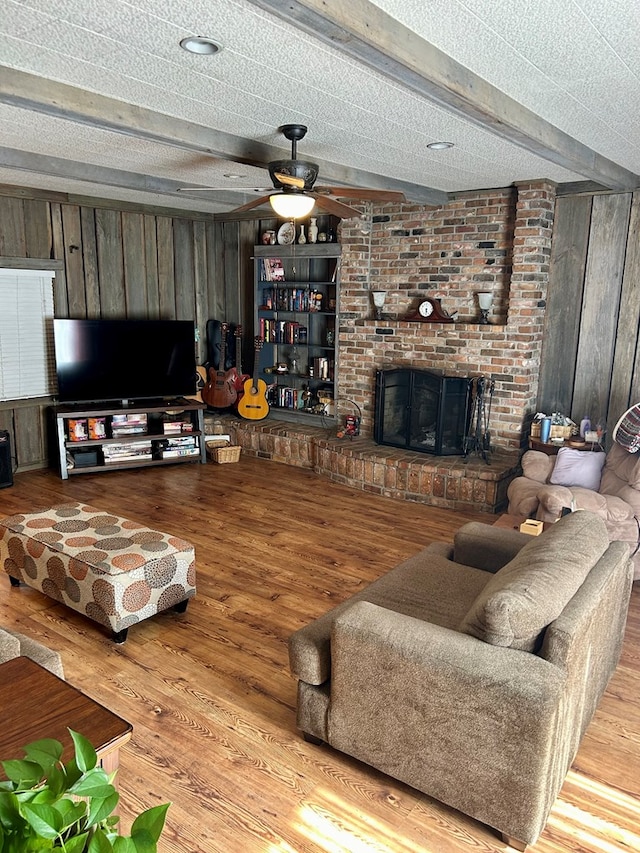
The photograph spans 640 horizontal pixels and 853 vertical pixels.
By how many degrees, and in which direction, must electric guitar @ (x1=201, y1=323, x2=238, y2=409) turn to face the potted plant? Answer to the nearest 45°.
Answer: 0° — it already faces it

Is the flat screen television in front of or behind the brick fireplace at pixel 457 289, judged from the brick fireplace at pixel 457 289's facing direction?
in front

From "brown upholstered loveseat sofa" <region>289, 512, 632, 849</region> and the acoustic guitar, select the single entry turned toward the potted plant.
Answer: the acoustic guitar

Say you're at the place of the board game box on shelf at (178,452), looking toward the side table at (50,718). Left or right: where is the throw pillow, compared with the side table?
left

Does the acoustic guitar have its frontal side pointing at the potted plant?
yes

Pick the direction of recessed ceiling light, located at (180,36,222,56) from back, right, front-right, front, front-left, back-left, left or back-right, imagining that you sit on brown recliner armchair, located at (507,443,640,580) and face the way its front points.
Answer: front

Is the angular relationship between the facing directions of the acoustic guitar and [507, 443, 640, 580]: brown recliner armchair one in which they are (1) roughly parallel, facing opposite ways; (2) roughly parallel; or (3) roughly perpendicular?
roughly perpendicular

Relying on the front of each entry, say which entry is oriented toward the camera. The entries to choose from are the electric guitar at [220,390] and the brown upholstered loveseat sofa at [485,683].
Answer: the electric guitar

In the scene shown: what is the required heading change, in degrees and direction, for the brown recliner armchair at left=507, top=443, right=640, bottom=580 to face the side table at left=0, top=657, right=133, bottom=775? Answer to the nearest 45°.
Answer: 0° — it already faces it

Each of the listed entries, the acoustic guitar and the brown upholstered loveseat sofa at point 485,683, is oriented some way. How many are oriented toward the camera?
1

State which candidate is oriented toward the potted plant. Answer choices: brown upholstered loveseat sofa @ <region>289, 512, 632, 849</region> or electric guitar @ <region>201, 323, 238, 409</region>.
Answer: the electric guitar

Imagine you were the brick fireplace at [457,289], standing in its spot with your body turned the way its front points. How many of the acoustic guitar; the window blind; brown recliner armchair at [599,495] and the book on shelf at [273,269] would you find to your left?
1

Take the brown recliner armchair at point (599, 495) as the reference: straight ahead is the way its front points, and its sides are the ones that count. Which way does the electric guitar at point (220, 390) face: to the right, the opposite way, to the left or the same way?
to the left

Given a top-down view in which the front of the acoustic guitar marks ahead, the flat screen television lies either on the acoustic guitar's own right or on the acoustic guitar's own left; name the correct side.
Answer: on the acoustic guitar's own right

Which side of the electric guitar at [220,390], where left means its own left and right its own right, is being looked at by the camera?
front

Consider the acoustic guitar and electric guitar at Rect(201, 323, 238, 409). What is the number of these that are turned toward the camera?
2

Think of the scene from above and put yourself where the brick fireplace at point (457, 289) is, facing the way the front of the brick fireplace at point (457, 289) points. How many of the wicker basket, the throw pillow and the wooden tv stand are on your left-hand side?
1

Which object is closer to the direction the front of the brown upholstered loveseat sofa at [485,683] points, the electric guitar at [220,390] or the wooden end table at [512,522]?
the electric guitar

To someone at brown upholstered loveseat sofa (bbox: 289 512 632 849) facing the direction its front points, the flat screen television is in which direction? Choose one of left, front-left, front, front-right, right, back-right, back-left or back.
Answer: front

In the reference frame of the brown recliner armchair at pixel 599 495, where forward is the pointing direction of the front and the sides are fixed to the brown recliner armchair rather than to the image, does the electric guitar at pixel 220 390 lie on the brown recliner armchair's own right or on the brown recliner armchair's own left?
on the brown recliner armchair's own right

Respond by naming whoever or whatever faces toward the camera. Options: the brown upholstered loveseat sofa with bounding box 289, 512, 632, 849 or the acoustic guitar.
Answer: the acoustic guitar
